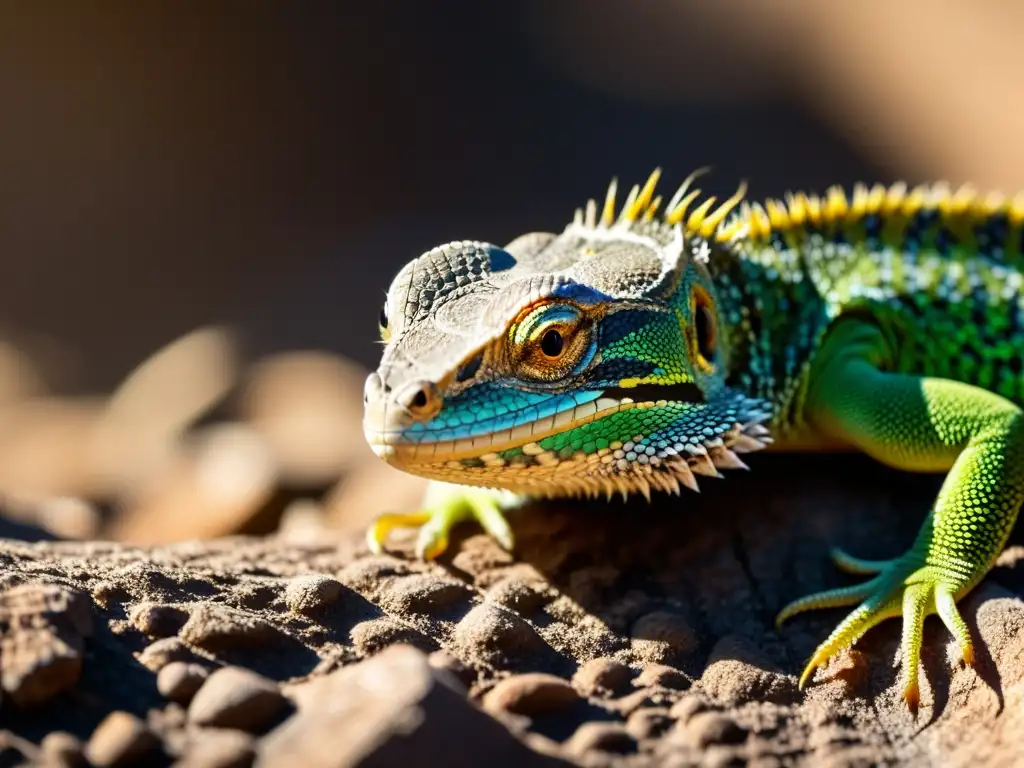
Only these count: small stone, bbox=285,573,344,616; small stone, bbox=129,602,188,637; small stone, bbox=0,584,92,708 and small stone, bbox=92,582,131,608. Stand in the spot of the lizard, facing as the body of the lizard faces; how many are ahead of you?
4

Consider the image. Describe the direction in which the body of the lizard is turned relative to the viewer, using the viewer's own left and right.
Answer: facing the viewer and to the left of the viewer

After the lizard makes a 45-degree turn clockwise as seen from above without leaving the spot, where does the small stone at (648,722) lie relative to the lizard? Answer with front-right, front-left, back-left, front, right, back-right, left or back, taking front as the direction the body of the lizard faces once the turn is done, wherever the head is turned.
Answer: left

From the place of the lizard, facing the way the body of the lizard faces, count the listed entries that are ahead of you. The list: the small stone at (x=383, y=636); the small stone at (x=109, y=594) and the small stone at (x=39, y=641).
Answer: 3

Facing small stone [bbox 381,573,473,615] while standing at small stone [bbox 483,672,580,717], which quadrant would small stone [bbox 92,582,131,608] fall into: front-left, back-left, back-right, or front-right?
front-left

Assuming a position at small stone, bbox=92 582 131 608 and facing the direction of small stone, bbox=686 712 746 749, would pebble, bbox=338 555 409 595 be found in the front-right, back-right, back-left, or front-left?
front-left

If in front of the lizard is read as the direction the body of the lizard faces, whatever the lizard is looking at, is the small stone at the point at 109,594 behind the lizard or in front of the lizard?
in front

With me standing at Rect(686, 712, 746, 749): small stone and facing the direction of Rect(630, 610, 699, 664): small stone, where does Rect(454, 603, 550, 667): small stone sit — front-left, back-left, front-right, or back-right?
front-left

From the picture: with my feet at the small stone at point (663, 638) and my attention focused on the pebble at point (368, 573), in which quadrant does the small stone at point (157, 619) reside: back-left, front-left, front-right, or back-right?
front-left

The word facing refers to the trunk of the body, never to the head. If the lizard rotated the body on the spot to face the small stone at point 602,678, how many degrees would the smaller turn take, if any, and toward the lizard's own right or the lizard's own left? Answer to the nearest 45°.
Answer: approximately 45° to the lizard's own left

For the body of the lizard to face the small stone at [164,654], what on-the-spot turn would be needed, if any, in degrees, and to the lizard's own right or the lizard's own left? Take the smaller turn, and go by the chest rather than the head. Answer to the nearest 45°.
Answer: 0° — it already faces it

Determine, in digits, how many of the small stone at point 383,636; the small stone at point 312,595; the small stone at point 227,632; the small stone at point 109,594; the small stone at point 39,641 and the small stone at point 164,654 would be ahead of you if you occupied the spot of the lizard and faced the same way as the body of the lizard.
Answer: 6

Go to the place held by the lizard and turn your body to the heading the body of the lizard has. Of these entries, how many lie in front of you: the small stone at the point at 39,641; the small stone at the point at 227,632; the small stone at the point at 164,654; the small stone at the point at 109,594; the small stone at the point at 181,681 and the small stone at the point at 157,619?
6

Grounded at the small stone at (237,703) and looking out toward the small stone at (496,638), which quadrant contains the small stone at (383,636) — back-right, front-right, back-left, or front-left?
front-left

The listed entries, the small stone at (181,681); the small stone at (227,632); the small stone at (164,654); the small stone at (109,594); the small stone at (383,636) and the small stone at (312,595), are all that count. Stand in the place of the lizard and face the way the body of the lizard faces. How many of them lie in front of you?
6

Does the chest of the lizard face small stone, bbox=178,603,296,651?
yes

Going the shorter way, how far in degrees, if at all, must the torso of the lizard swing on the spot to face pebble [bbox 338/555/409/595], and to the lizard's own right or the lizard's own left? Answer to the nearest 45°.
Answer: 0° — it already faces it
